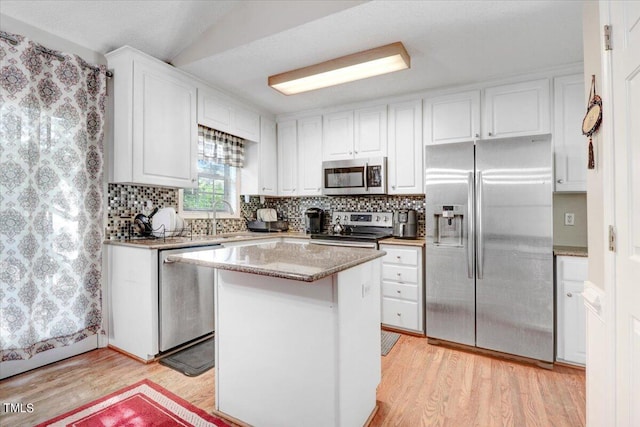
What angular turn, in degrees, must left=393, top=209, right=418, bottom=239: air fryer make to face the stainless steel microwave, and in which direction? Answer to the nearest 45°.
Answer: approximately 90° to its right

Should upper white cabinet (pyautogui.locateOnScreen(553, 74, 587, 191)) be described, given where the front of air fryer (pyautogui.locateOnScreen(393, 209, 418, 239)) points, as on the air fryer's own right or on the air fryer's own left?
on the air fryer's own left

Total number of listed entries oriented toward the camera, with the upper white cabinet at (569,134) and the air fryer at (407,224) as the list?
2

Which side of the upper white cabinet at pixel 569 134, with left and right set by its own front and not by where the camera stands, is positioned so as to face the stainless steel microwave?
right
